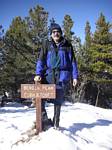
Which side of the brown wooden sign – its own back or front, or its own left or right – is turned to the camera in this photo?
front

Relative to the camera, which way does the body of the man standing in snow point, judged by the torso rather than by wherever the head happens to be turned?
toward the camera

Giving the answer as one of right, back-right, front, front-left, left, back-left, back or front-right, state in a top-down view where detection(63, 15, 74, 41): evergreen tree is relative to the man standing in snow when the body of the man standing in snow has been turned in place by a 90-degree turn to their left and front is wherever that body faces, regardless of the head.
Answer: left

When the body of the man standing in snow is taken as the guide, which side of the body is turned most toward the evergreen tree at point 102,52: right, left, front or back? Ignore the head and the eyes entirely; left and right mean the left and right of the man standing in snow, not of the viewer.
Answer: back

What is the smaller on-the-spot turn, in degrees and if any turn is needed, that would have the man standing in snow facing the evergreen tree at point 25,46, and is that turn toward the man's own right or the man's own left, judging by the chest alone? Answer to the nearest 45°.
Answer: approximately 180°

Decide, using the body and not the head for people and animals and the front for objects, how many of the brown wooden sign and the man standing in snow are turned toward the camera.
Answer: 2

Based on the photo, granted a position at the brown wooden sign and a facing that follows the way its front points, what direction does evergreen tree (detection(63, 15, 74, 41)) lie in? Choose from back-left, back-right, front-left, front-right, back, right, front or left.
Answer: back

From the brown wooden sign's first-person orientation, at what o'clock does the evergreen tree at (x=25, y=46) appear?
The evergreen tree is roughly at 6 o'clock from the brown wooden sign.
